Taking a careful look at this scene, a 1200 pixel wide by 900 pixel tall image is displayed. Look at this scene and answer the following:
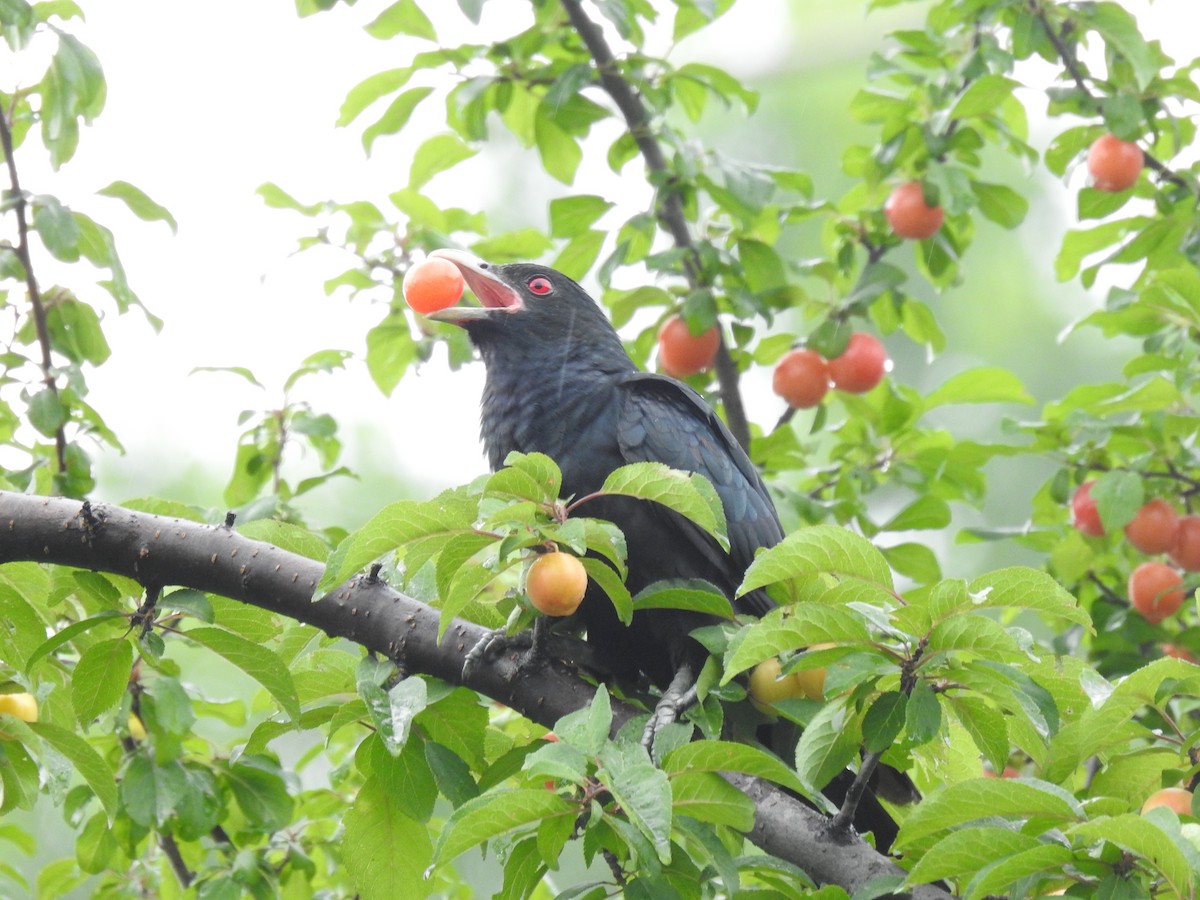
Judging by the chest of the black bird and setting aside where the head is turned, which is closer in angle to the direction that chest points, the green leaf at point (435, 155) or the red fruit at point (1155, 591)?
the green leaf

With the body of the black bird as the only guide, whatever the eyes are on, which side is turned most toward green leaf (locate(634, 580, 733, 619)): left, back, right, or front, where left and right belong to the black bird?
left

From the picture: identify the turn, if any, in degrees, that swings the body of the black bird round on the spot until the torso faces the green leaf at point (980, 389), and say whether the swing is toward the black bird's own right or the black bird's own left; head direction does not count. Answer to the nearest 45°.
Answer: approximately 135° to the black bird's own right

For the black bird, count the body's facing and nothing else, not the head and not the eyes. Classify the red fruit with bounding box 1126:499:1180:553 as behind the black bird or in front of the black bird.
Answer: behind

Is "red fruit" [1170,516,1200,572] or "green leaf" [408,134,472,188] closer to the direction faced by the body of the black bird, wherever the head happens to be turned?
the green leaf

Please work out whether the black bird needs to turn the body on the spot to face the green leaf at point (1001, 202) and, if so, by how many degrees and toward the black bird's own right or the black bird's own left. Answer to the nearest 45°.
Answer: approximately 135° to the black bird's own right

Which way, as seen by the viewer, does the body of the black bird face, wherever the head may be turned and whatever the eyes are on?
to the viewer's left

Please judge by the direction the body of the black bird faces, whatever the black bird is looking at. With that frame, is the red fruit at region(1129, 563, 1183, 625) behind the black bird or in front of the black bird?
behind
